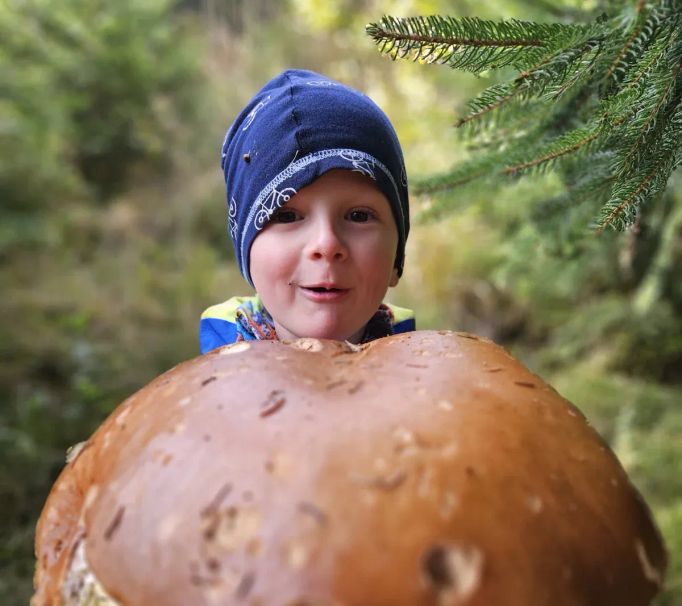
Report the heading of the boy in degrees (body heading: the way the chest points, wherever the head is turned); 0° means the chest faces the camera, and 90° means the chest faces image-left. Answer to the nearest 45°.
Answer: approximately 0°
